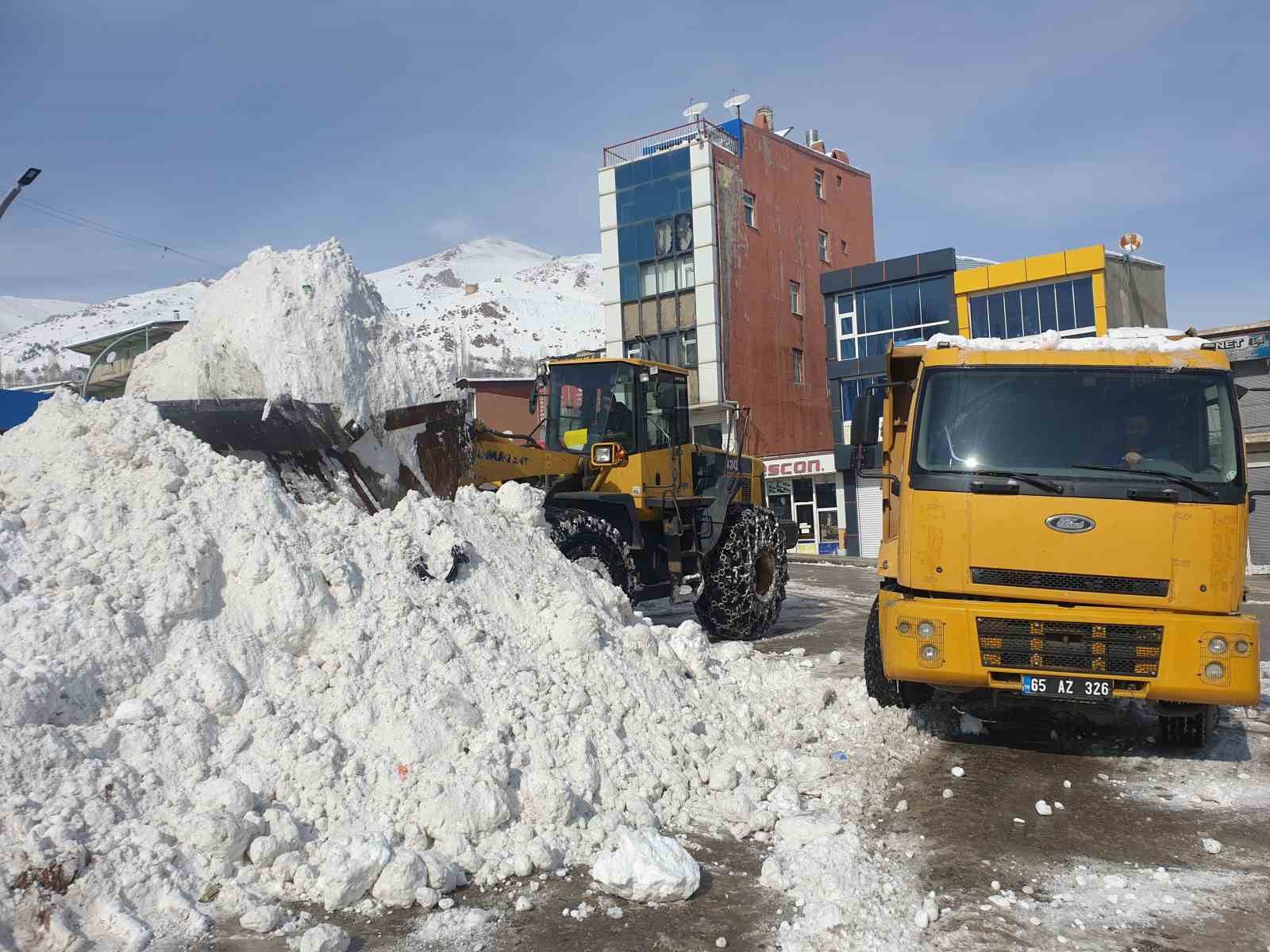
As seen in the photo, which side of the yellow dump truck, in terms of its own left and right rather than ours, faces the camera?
front

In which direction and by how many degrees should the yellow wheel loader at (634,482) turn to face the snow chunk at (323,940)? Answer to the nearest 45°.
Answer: approximately 45° to its left

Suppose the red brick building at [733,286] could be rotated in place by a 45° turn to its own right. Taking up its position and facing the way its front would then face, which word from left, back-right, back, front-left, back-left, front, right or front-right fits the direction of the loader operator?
left

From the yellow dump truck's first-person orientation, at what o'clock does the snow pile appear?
The snow pile is roughly at 2 o'clock from the yellow dump truck.

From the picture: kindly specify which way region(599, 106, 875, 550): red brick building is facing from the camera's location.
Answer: facing the viewer and to the left of the viewer

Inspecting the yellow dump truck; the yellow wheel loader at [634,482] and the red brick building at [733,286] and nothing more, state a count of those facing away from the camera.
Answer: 0

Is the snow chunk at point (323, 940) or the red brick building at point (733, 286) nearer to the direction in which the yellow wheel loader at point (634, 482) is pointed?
the snow chunk

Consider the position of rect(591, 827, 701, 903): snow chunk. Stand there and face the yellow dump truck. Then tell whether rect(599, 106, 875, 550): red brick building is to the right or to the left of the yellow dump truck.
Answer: left

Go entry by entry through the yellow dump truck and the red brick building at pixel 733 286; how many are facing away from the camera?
0

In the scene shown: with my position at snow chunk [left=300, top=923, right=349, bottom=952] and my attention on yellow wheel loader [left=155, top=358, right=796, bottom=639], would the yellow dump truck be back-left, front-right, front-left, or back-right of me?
front-right

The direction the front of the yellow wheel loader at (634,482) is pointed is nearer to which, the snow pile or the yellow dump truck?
the snow pile

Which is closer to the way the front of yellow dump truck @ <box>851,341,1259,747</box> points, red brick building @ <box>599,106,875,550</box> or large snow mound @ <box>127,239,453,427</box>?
the large snow mound

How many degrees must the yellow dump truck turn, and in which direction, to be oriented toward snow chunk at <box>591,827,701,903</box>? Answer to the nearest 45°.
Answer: approximately 45° to its right

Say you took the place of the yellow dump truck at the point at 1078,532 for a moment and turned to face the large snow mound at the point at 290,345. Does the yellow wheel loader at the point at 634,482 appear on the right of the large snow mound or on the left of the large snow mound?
right

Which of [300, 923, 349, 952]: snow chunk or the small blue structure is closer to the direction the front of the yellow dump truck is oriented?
the snow chunk

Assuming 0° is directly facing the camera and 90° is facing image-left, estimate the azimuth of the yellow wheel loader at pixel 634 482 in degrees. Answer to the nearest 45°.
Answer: approximately 45°

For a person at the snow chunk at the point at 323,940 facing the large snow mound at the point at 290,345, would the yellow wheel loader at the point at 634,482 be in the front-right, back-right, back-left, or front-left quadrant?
front-right
